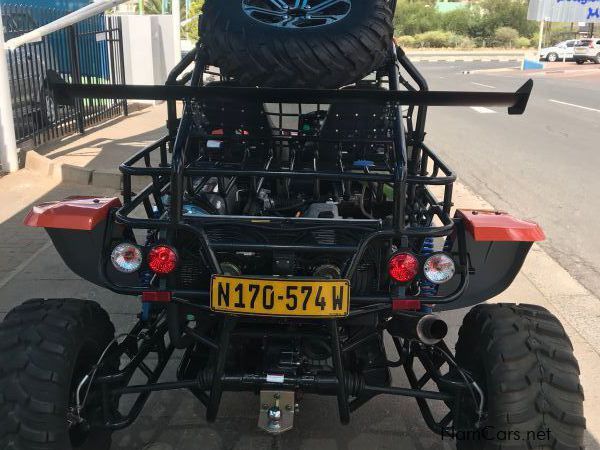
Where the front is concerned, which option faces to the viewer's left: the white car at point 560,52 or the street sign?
the white car

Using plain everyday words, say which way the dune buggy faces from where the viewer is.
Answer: facing away from the viewer

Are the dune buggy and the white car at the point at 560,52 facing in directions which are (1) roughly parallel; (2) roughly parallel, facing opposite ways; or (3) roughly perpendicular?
roughly perpendicular

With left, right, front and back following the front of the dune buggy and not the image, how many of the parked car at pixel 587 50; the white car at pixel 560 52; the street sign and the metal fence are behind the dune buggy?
0

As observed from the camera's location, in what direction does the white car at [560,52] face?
facing to the left of the viewer

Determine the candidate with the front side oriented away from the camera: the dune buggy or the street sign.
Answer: the dune buggy

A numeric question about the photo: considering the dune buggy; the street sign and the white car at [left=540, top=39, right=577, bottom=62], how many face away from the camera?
1

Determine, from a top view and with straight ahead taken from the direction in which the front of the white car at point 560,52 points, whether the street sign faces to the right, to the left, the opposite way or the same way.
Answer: to the left

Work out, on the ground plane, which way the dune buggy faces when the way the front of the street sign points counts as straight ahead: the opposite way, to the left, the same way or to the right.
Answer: the opposite way

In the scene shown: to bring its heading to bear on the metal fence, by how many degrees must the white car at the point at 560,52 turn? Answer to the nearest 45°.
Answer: approximately 90° to its left

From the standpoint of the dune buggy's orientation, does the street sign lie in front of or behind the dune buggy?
in front

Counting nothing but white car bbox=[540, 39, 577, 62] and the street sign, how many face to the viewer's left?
1

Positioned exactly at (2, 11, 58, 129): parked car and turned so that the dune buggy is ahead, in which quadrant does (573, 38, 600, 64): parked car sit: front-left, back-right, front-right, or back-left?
back-left

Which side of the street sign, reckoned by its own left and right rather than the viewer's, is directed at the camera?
front

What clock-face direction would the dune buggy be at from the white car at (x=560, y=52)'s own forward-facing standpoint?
The dune buggy is roughly at 9 o'clock from the white car.

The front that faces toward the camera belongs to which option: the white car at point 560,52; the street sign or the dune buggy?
the street sign

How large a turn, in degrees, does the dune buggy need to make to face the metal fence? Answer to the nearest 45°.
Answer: approximately 45° to its left
